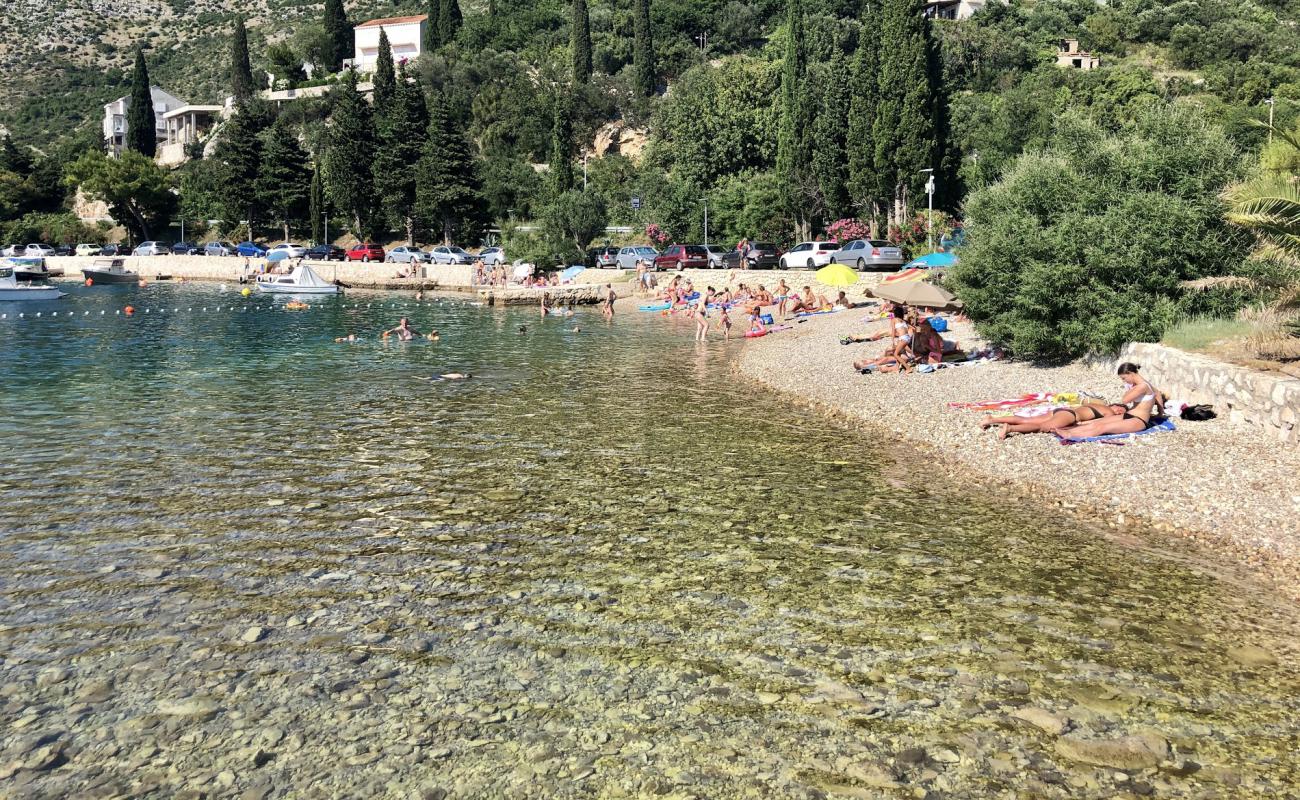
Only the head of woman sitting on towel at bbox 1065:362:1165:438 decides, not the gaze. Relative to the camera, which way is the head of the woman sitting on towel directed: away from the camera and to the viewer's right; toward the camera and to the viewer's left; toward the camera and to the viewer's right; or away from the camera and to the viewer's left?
toward the camera and to the viewer's left

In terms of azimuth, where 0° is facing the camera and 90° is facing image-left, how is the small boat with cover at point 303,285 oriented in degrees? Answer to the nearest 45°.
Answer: approximately 90°

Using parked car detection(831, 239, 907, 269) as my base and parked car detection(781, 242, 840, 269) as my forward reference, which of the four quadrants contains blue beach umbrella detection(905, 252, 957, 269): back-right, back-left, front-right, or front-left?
back-left

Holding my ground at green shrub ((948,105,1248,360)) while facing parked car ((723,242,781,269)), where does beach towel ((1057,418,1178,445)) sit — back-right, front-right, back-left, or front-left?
back-left

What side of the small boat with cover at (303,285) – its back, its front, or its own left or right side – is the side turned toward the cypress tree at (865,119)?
back

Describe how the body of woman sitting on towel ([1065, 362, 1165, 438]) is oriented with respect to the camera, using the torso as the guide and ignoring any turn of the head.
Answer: to the viewer's left

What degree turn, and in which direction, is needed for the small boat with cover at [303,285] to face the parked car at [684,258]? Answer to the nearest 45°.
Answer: approximately 135° to its left

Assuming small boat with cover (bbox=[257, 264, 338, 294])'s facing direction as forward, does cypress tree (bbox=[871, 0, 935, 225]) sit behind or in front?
behind

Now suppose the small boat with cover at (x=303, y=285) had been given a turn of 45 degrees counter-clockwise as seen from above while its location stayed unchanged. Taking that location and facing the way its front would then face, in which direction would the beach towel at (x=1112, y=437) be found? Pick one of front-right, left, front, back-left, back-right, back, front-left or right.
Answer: front-left

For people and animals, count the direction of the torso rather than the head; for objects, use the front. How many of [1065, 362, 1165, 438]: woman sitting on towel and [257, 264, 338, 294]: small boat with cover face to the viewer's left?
2

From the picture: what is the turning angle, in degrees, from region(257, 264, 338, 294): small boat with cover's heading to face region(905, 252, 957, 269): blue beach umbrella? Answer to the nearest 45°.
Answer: approximately 135° to its left
